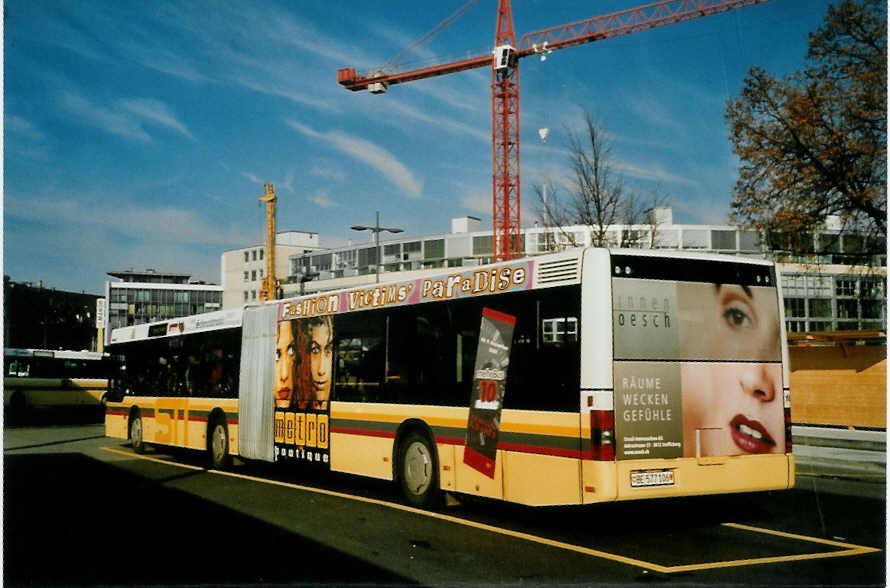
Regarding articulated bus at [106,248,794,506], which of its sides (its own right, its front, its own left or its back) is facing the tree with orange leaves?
right

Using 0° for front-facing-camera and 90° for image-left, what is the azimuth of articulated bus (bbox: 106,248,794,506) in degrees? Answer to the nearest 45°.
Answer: approximately 135°
